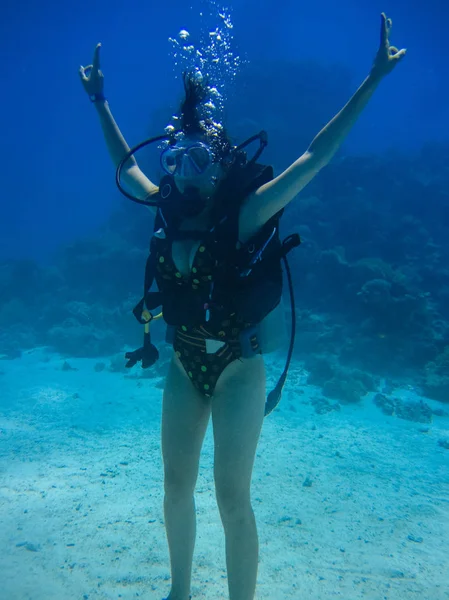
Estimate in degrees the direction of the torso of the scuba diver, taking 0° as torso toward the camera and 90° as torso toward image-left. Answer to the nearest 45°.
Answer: approximately 45°
